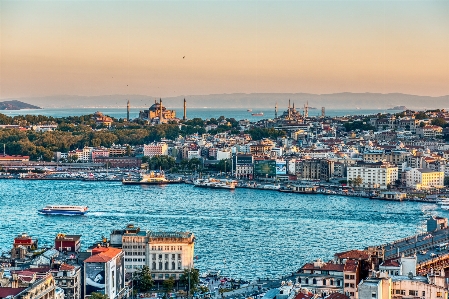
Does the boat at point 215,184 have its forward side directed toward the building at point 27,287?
no

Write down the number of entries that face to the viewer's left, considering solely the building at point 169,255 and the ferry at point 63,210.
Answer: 1

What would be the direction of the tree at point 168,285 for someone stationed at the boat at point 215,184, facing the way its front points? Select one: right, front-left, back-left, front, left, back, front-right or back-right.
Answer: right

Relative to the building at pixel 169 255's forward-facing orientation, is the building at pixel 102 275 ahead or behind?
ahead

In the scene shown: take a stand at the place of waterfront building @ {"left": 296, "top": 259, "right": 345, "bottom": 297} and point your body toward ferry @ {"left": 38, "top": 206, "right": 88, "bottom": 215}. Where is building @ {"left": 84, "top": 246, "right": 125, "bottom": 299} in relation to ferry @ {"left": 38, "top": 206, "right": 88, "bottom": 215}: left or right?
left

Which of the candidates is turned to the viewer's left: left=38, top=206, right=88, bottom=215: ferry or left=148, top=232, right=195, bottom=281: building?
the ferry

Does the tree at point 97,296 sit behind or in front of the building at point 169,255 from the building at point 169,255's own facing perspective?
in front

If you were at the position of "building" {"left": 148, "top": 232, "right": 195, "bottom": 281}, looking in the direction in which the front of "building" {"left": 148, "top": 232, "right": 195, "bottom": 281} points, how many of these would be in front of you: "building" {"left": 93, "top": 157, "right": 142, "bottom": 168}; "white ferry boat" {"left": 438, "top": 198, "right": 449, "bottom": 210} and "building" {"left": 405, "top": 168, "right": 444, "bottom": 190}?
0

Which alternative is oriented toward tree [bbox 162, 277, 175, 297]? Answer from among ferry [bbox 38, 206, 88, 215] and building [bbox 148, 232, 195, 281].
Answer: the building

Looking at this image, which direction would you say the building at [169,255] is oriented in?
toward the camera

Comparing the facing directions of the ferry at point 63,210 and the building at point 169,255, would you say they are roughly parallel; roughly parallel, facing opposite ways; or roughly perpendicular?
roughly perpendicular

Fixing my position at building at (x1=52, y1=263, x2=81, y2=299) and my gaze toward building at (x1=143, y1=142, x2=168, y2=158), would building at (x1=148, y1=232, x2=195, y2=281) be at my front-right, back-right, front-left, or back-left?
front-right

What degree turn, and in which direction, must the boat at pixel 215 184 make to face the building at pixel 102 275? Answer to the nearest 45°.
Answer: approximately 90° to its left

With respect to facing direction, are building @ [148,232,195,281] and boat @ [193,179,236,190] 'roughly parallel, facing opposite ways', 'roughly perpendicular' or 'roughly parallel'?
roughly perpendicular

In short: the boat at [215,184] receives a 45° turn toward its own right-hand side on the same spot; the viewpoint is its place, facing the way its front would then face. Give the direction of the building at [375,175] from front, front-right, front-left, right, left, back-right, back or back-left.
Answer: back-right

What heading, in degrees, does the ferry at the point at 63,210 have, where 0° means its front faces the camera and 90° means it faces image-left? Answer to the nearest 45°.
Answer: approximately 90°

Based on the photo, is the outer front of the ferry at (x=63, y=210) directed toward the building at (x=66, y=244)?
no

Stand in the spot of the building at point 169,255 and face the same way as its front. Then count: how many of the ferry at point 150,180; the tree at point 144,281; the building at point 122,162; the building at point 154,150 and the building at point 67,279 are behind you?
3

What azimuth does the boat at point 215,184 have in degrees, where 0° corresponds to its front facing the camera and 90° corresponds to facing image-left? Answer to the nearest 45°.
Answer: approximately 90°

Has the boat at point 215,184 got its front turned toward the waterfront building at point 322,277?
no
